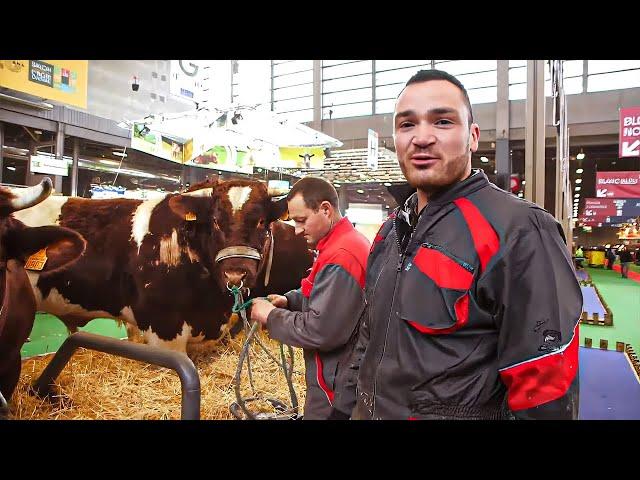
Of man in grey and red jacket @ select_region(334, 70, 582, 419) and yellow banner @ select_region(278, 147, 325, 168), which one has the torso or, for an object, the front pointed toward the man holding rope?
the yellow banner

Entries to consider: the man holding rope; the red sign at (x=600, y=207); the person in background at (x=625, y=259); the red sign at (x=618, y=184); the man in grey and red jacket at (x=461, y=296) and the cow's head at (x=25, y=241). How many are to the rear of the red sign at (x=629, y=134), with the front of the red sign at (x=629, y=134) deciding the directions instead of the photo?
3

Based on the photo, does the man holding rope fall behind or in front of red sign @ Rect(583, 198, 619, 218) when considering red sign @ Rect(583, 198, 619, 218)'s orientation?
in front

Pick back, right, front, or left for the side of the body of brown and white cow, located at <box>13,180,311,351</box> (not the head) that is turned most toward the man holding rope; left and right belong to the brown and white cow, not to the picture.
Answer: front

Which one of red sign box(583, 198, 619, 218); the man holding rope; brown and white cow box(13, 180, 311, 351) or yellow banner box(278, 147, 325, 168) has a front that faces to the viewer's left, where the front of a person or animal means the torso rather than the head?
the man holding rope

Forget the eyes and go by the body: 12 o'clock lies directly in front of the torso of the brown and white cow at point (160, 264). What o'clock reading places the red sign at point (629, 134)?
The red sign is roughly at 11 o'clock from the brown and white cow.

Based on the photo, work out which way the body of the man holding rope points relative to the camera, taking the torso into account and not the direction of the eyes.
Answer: to the viewer's left

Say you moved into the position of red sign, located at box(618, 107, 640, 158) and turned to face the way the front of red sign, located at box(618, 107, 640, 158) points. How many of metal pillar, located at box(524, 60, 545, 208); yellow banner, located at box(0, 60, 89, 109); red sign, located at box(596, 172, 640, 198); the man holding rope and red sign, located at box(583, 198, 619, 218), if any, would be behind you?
2

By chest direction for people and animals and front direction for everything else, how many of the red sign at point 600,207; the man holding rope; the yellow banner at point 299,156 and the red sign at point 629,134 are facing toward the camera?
3
